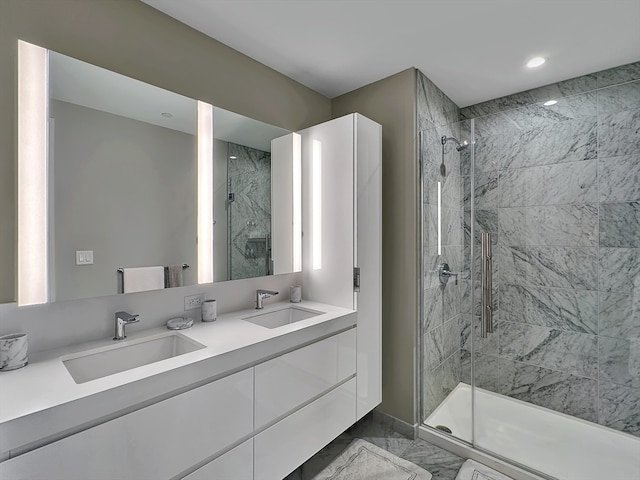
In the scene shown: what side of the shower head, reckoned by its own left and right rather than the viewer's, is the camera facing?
right

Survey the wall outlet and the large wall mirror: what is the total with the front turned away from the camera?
0

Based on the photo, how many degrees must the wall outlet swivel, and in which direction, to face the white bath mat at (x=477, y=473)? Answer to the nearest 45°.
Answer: approximately 45° to its left

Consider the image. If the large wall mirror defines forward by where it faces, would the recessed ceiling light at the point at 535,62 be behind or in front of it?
in front

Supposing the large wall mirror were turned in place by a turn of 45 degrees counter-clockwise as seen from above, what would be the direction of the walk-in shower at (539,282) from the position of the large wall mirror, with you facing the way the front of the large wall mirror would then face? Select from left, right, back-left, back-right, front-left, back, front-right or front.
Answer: front

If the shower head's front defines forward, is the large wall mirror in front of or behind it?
behind

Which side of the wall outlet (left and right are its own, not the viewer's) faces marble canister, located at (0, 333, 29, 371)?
right

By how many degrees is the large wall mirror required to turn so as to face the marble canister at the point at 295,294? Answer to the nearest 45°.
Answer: approximately 45° to its left

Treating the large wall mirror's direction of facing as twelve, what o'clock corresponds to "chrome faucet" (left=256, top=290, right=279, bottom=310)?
The chrome faucet is roughly at 10 o'clock from the large wall mirror.
